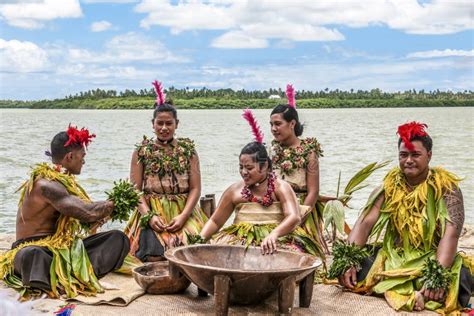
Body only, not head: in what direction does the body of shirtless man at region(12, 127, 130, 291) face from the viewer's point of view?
to the viewer's right

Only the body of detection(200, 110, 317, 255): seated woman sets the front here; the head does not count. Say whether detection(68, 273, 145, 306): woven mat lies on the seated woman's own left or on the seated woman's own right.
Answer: on the seated woman's own right

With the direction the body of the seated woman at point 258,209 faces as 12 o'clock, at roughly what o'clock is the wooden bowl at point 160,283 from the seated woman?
The wooden bowl is roughly at 2 o'clock from the seated woman.

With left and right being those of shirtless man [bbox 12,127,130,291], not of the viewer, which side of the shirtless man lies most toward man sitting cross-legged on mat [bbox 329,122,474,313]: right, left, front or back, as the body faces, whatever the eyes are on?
front

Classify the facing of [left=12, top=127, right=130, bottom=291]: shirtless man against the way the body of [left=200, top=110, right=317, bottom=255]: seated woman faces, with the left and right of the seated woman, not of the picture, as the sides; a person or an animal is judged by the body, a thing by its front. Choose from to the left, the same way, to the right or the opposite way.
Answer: to the left

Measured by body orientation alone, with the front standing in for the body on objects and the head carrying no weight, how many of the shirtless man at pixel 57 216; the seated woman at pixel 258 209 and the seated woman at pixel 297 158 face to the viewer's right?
1

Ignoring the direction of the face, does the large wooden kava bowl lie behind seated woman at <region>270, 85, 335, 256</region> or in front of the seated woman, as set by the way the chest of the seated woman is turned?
in front

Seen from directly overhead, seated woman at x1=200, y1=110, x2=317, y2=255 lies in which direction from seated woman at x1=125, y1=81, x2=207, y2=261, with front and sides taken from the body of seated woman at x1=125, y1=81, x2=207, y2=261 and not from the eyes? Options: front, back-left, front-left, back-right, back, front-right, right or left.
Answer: front-left

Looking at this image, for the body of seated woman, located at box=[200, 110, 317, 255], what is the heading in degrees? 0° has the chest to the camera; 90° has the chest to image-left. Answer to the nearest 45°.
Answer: approximately 0°

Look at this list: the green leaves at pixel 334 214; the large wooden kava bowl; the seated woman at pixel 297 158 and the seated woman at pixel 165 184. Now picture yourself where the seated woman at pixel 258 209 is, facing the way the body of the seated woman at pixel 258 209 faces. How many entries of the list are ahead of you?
1

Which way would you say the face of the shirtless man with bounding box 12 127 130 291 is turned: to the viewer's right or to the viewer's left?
to the viewer's right

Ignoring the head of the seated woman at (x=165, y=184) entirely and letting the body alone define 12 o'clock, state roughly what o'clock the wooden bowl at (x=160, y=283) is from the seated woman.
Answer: The wooden bowl is roughly at 12 o'clock from the seated woman.

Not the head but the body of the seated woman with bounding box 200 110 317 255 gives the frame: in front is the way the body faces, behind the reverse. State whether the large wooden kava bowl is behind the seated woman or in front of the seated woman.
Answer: in front
